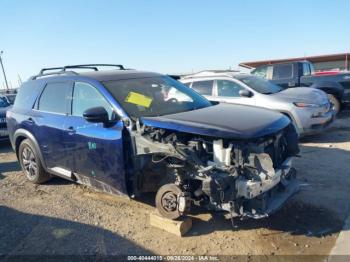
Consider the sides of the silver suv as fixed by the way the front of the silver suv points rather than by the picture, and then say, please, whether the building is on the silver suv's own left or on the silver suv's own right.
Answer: on the silver suv's own left

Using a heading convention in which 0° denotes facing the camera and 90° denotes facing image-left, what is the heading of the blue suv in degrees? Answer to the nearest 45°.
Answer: approximately 315°

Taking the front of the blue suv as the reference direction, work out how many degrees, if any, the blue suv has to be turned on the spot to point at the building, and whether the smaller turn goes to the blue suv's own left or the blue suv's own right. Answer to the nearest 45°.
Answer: approximately 90° to the blue suv's own left

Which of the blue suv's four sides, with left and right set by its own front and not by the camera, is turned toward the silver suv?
left
